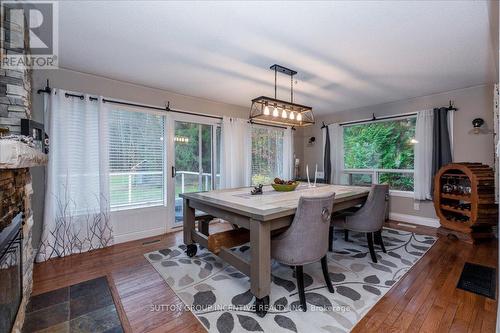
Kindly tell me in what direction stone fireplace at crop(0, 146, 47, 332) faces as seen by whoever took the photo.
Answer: facing the viewer and to the right of the viewer

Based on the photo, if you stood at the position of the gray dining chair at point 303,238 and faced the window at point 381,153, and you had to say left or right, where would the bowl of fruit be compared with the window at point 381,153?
left

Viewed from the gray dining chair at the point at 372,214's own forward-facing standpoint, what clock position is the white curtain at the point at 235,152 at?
The white curtain is roughly at 11 o'clock from the gray dining chair.

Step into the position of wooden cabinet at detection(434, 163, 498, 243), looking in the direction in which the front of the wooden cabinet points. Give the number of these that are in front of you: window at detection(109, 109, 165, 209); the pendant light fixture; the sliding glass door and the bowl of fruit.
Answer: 4

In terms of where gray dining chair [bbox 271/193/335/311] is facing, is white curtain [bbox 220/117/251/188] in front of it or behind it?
in front

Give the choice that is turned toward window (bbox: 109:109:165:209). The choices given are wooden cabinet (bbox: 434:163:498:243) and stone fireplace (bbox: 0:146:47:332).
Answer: the wooden cabinet

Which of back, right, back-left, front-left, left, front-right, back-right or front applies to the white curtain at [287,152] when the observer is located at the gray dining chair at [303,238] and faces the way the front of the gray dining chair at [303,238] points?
front-right

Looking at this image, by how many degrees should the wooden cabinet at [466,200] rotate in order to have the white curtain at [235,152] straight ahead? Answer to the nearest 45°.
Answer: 0° — it already faces it

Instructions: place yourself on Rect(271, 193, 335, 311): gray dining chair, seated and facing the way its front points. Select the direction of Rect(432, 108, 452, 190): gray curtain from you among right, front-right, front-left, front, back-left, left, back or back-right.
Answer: right

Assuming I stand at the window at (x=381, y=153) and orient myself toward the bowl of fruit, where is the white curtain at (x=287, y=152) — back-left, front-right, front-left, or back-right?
front-right

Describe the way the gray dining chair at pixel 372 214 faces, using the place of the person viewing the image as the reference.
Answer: facing away from the viewer and to the left of the viewer

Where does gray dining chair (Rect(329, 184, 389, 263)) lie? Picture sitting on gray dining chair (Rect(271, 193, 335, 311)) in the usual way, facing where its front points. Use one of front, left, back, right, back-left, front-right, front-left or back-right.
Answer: right

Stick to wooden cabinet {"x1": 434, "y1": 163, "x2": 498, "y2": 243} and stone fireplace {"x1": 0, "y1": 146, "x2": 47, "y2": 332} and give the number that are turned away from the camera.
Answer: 0

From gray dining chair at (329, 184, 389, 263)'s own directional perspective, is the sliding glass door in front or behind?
in front

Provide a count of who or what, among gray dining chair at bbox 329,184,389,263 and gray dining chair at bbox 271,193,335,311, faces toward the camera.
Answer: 0

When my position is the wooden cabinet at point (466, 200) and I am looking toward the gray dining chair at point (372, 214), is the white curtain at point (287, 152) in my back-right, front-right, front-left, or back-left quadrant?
front-right

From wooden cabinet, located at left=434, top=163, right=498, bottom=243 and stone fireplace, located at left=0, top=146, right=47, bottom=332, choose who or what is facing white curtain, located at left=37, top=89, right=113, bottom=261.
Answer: the wooden cabinet

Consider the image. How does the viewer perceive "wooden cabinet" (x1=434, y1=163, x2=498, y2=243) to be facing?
facing the viewer and to the left of the viewer

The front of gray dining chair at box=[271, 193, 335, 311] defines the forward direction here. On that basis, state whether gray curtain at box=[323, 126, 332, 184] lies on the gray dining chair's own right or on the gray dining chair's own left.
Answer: on the gray dining chair's own right

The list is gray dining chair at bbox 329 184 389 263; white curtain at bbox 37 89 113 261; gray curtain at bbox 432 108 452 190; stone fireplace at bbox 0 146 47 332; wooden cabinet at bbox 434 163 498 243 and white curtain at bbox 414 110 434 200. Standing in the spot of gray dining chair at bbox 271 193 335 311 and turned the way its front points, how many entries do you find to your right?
4
